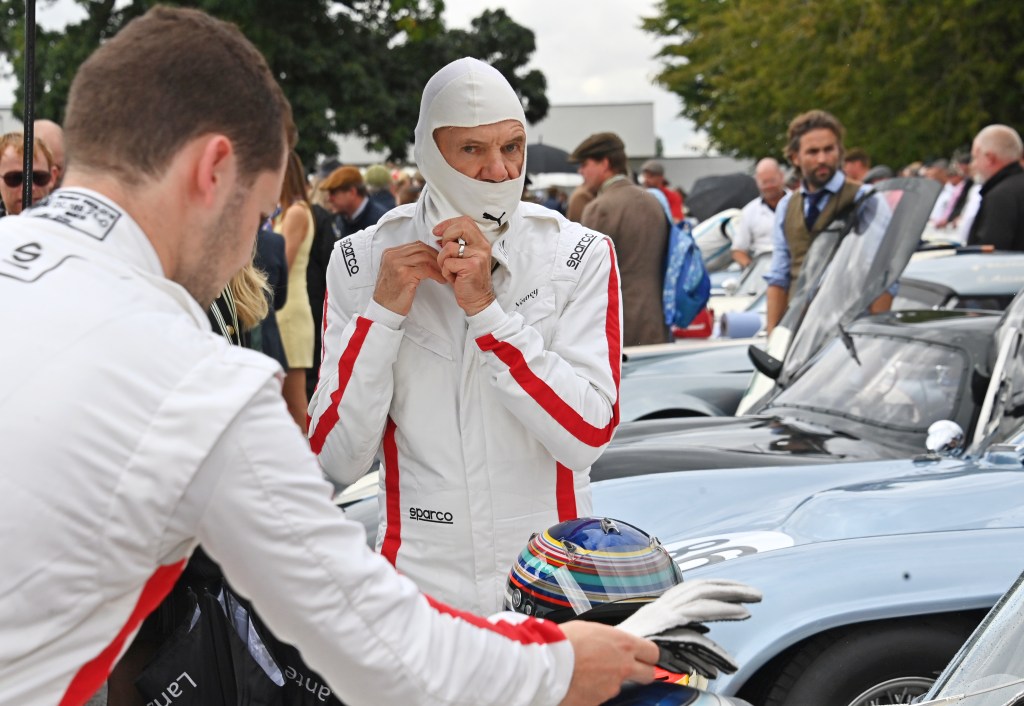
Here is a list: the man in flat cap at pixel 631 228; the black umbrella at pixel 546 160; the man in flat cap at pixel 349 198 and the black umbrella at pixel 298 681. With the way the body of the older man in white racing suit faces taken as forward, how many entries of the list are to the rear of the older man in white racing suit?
3

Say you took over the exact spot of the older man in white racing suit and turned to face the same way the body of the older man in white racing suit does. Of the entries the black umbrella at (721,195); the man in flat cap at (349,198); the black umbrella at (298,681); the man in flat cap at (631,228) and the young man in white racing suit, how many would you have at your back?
3

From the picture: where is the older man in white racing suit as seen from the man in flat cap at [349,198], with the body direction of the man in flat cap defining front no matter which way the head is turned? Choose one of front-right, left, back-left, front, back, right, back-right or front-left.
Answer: left

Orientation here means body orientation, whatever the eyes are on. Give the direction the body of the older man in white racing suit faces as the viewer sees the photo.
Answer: toward the camera

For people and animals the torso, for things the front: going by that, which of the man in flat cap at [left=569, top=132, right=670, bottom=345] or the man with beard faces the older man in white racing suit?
the man with beard

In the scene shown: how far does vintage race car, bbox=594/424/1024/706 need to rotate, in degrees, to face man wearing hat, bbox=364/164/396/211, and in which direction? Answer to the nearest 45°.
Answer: approximately 90° to its right

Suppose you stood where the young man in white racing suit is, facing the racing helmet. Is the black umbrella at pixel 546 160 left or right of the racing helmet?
left

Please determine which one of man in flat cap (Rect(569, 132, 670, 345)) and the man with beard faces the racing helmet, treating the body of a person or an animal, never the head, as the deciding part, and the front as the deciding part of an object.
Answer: the man with beard

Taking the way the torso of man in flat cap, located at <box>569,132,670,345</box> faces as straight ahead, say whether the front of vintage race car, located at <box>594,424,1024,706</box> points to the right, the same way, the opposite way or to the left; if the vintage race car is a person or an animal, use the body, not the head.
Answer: to the left

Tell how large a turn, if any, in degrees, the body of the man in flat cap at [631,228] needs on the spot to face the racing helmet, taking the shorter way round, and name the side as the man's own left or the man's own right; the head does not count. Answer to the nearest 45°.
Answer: approximately 135° to the man's own left

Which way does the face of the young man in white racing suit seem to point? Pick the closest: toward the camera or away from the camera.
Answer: away from the camera

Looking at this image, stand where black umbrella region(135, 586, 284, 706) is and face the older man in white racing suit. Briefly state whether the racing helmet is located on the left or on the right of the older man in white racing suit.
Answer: right

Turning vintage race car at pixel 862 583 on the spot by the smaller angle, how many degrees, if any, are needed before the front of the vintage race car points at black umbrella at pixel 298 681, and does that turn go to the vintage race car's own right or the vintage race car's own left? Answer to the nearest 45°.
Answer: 0° — it already faces it

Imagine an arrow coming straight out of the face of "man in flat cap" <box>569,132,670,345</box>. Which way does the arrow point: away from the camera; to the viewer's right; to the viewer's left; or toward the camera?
to the viewer's left

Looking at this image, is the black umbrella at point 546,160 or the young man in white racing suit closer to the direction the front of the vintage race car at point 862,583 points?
the young man in white racing suit

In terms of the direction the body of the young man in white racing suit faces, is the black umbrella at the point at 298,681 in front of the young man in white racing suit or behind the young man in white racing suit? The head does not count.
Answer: in front

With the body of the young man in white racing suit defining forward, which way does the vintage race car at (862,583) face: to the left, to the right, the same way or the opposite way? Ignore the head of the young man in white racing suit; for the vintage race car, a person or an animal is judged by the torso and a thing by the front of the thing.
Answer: the opposite way
